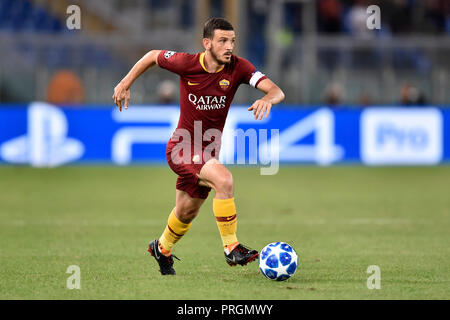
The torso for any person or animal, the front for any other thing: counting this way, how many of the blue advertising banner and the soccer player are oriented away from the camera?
0

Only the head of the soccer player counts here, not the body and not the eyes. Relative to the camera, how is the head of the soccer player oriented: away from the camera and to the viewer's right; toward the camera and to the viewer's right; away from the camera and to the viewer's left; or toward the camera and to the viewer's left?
toward the camera and to the viewer's right

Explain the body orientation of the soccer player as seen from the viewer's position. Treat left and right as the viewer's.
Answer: facing the viewer and to the right of the viewer

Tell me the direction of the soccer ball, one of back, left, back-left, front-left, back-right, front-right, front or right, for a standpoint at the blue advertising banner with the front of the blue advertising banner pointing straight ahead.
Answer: front

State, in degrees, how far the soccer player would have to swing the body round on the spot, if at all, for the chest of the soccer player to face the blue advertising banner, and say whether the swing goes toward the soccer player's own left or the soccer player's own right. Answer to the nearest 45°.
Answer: approximately 135° to the soccer player's own left

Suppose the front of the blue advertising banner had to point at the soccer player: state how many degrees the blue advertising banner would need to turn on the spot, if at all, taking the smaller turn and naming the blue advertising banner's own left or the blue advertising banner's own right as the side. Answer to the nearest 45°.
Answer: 0° — it already faces them

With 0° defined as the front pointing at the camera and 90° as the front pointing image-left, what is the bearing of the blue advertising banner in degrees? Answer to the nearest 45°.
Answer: approximately 0°
